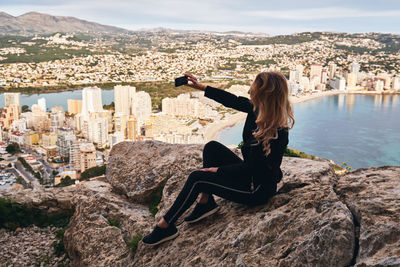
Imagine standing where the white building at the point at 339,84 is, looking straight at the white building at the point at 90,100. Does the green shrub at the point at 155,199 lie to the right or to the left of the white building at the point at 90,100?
left

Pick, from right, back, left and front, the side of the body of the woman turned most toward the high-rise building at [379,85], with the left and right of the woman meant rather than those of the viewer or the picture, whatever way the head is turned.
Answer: right

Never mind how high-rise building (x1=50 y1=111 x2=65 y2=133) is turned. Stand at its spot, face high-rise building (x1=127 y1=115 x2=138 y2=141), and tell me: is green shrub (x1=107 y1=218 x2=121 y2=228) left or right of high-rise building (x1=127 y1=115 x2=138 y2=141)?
right

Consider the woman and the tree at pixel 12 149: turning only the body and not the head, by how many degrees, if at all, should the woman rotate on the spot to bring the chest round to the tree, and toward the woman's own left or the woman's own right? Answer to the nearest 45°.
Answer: approximately 45° to the woman's own right

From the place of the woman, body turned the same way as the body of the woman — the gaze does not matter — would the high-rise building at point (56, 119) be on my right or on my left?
on my right

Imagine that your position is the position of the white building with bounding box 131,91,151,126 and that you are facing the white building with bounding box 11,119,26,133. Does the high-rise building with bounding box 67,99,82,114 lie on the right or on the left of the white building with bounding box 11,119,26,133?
right

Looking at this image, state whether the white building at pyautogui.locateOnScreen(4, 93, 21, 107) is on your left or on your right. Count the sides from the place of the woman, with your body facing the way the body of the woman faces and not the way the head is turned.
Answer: on your right

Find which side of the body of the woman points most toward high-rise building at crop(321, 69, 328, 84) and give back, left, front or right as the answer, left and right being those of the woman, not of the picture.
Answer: right

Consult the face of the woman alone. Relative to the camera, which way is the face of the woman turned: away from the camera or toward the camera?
away from the camera

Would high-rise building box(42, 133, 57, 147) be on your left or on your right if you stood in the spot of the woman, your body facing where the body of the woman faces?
on your right

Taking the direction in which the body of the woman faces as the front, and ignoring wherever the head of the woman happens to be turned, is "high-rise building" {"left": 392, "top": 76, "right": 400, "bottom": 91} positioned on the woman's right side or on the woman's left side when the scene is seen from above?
on the woman's right side

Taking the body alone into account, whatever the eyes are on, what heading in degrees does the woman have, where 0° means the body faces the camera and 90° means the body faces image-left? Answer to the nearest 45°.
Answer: approximately 90°

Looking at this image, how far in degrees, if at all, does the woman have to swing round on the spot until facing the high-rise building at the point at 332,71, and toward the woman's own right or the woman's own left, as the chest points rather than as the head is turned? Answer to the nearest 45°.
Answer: approximately 90° to the woman's own right
